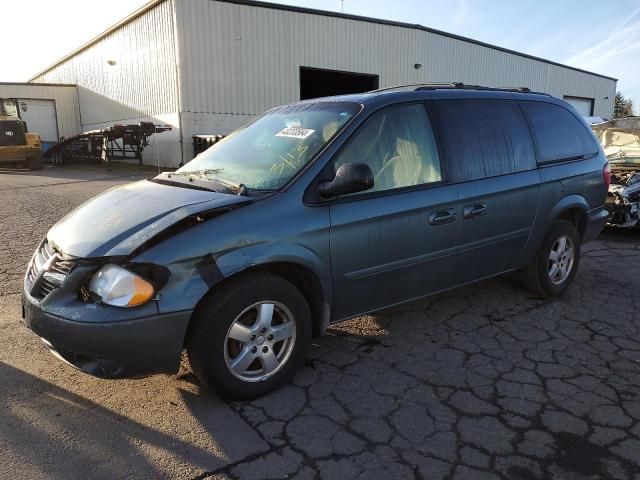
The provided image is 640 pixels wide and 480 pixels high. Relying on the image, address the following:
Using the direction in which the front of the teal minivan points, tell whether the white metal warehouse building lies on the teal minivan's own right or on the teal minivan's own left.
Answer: on the teal minivan's own right

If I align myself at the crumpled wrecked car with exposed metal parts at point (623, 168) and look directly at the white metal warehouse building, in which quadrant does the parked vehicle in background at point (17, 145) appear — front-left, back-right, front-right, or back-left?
front-left

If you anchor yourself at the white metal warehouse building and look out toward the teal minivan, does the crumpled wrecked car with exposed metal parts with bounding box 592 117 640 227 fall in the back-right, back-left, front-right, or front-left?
front-left

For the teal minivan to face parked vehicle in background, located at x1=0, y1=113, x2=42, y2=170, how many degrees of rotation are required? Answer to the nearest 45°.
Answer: approximately 90° to its right

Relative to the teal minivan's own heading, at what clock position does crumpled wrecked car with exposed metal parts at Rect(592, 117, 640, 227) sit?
The crumpled wrecked car with exposed metal parts is roughly at 6 o'clock from the teal minivan.

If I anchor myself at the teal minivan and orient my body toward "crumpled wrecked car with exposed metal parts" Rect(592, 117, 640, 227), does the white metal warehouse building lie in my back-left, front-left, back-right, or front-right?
front-left

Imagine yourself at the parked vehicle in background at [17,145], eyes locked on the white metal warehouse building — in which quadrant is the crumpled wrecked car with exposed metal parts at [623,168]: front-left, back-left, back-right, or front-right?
front-right

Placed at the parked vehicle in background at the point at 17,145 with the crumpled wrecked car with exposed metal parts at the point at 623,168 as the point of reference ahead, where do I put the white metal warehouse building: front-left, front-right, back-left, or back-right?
front-left
